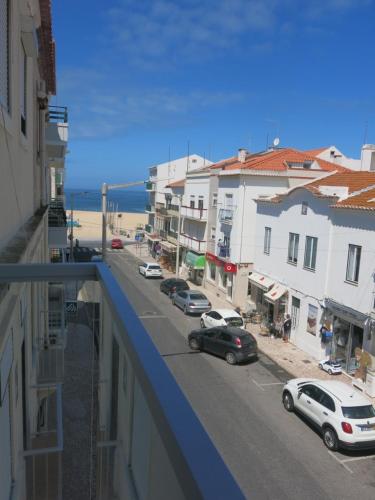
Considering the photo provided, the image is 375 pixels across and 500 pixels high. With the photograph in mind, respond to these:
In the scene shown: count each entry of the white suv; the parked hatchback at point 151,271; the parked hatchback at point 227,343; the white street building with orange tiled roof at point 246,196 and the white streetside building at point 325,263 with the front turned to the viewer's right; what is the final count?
0

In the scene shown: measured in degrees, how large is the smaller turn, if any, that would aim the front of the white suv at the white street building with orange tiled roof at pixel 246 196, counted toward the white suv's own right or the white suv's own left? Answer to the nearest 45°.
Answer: approximately 45° to the white suv's own right

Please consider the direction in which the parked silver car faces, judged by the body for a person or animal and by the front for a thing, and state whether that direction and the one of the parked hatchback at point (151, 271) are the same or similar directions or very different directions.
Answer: same or similar directions

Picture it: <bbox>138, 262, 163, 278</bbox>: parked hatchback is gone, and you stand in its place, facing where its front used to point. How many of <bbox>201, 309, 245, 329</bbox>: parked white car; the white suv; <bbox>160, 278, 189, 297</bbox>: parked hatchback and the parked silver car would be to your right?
0

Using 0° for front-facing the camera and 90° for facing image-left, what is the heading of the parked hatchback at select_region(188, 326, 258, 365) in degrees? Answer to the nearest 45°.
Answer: approximately 135°

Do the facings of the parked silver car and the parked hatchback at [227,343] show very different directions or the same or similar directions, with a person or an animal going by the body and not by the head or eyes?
same or similar directions

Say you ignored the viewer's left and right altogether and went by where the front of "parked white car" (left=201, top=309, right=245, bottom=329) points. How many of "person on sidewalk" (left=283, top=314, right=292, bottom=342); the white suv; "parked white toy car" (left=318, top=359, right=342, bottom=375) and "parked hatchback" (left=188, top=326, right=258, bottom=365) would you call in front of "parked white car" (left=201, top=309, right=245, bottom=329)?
0

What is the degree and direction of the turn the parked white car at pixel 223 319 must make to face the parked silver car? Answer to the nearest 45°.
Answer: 0° — it already faces it

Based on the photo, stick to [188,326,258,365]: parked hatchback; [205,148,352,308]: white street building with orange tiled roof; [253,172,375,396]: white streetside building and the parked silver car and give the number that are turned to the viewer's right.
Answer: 0

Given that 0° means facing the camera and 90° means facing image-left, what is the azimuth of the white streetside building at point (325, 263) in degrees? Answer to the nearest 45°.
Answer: approximately 45°

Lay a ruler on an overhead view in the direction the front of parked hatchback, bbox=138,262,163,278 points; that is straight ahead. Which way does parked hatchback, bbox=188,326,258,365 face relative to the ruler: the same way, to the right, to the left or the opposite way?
the same way

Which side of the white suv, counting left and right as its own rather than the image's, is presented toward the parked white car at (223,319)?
front

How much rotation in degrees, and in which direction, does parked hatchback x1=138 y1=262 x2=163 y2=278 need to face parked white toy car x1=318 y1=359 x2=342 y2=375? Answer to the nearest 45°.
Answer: approximately 135° to its left

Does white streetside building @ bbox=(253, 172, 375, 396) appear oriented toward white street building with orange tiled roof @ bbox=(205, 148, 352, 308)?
no

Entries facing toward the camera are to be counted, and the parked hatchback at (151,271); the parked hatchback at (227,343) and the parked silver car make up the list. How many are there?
0

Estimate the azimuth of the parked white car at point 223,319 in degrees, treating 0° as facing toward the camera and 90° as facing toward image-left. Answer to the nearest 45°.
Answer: approximately 135°

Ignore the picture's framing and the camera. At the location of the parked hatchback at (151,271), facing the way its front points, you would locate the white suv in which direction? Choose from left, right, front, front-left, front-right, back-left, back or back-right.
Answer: back-left

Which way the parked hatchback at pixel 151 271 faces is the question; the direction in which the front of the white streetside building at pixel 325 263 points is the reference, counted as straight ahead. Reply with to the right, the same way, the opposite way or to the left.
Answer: to the right

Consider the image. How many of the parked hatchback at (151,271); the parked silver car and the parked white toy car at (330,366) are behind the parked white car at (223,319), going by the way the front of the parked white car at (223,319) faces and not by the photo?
1

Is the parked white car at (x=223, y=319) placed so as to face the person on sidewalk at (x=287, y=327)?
no
